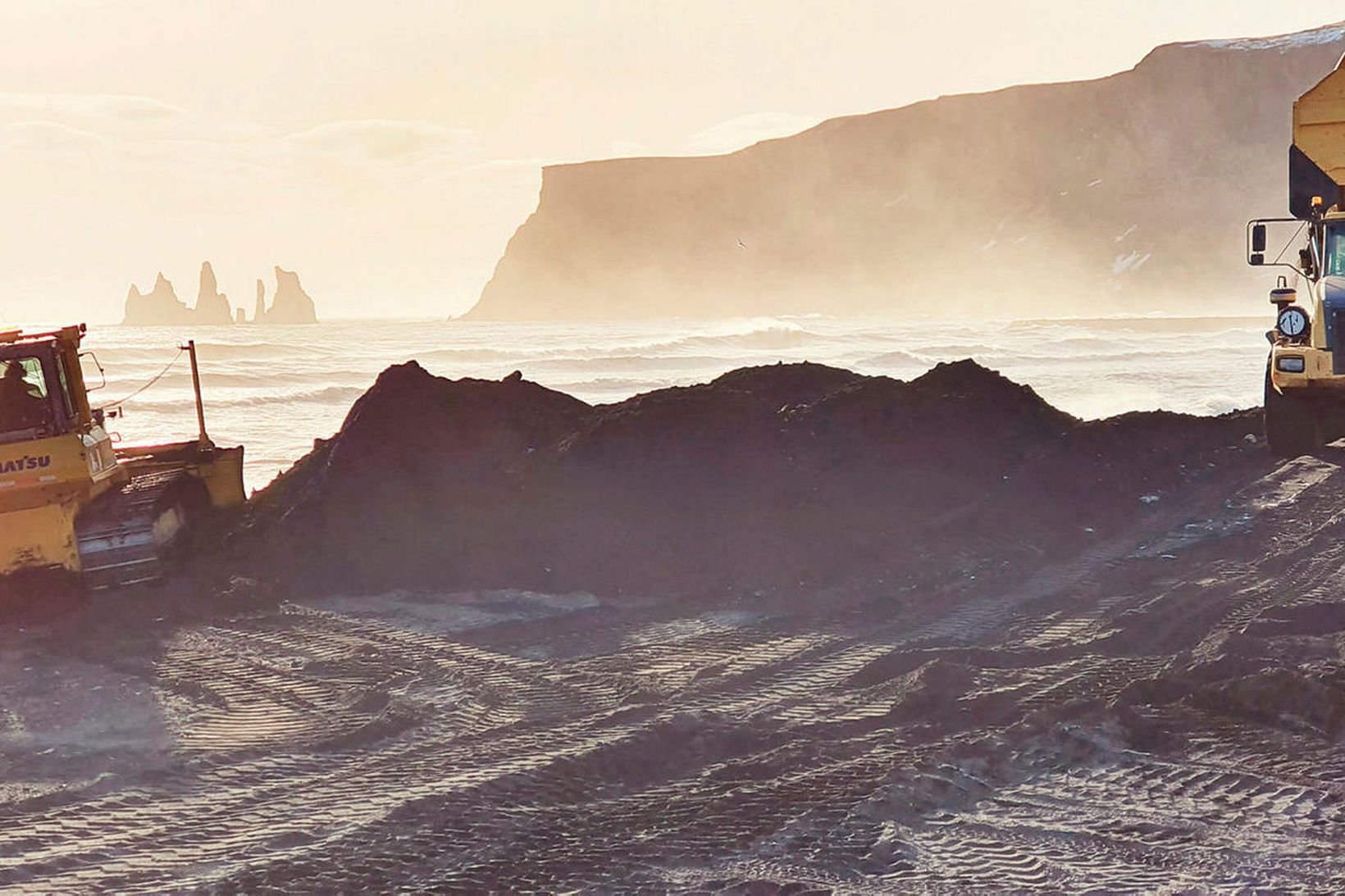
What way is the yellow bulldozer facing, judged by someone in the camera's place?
facing away from the viewer and to the right of the viewer

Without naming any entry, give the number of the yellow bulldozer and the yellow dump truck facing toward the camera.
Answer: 1

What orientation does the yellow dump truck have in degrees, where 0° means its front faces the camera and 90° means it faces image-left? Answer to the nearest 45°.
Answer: approximately 0°

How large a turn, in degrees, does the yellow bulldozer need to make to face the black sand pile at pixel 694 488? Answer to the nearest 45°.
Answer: approximately 45° to its right

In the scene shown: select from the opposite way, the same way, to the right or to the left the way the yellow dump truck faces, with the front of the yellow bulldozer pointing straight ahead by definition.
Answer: the opposite way

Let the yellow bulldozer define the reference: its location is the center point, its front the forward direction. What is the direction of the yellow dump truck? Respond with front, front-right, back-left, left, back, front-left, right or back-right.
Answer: front-right

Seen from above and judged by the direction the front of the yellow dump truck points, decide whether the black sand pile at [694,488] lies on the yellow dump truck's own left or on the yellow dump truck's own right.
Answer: on the yellow dump truck's own right
